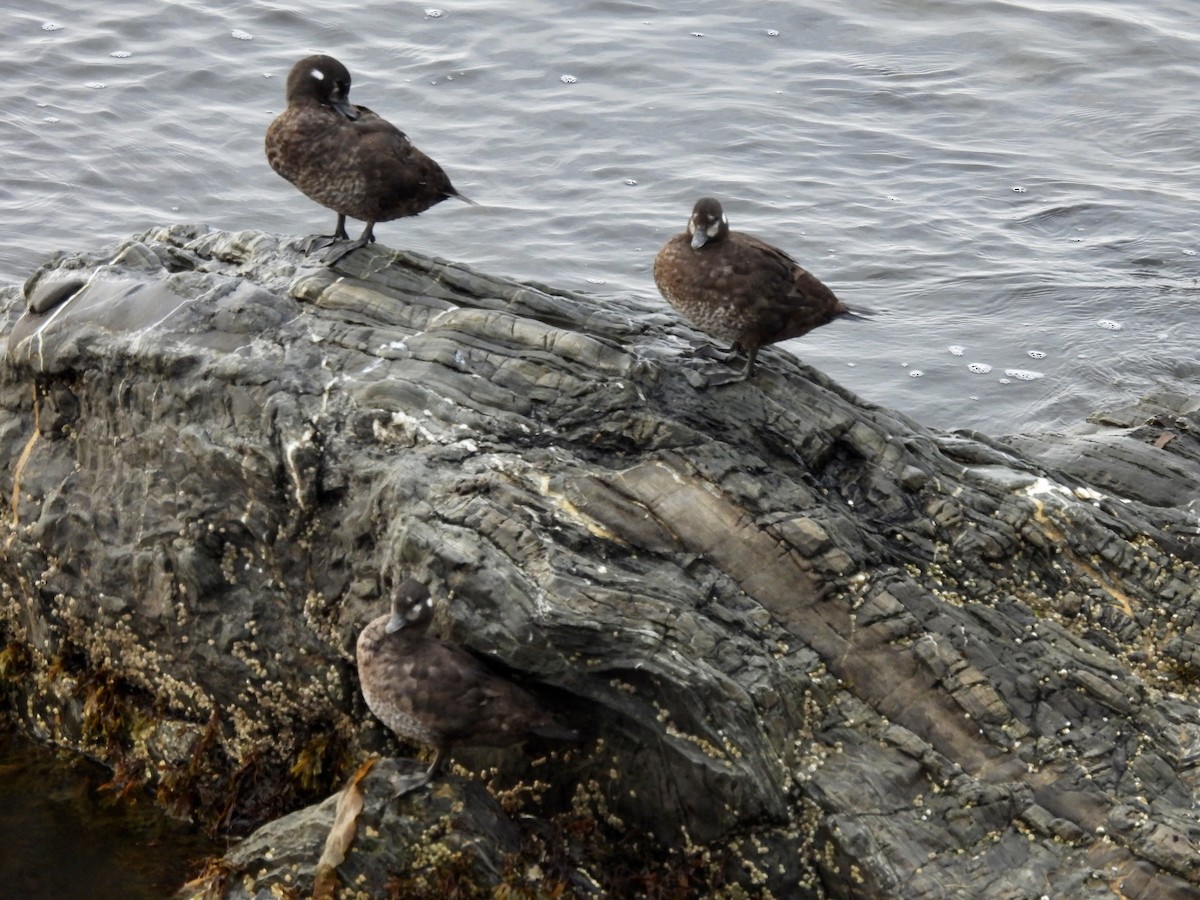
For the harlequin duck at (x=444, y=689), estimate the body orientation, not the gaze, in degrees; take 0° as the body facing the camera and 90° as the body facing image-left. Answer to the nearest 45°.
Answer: approximately 90°

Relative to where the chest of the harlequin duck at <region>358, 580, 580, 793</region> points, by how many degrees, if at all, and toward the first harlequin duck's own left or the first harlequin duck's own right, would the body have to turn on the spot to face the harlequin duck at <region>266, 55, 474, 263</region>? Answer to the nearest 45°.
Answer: approximately 90° to the first harlequin duck's own right

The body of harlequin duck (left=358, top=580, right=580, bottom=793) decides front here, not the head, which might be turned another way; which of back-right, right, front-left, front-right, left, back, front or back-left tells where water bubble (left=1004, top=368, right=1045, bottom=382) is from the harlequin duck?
back-right

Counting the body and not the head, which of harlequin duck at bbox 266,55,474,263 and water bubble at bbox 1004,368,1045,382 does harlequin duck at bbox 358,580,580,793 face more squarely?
the harlequin duck

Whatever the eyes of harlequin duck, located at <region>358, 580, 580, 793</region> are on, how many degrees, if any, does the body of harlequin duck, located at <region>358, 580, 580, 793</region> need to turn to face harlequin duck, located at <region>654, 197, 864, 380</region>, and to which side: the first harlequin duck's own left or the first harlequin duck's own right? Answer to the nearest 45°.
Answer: approximately 135° to the first harlequin duck's own right
